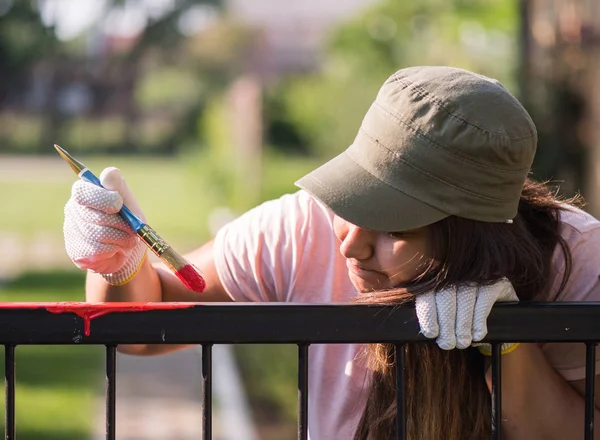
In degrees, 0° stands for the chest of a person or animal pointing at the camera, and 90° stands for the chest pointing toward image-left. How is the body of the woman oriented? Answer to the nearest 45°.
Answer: approximately 45°

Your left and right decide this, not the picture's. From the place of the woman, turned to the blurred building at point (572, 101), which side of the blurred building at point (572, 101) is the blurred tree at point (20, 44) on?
left

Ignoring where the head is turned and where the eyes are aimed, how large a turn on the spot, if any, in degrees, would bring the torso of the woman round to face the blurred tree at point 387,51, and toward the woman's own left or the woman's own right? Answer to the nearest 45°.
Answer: approximately 135° to the woman's own right

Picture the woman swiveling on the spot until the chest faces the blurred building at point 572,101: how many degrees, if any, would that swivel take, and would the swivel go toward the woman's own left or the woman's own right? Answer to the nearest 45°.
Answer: approximately 135° to the woman's own right

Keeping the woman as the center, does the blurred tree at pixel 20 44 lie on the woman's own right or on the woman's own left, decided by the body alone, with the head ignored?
on the woman's own right
